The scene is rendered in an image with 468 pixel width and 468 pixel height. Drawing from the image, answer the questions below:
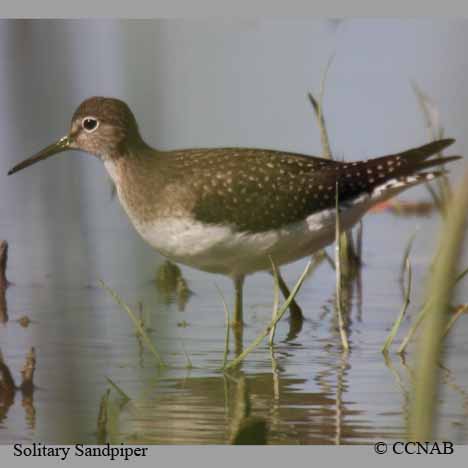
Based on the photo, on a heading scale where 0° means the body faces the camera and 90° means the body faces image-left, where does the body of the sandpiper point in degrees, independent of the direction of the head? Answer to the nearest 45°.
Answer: approximately 90°

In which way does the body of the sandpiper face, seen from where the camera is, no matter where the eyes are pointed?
to the viewer's left
